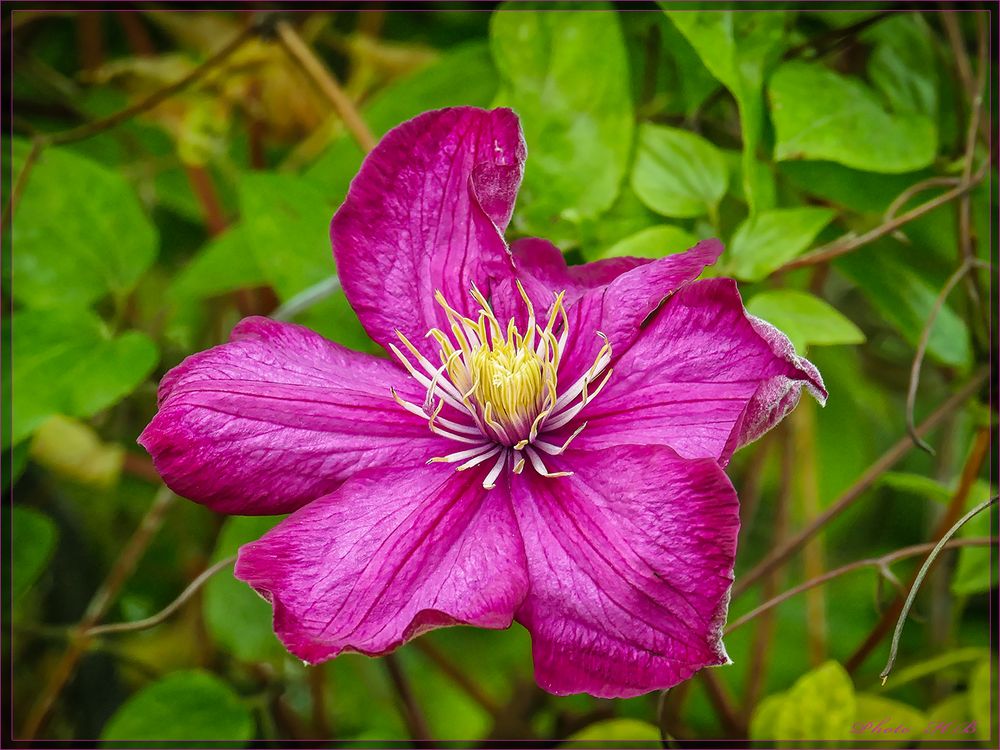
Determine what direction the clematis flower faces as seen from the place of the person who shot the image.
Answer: facing the viewer
